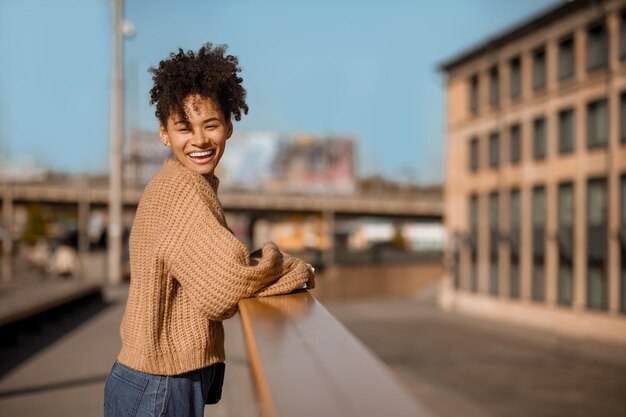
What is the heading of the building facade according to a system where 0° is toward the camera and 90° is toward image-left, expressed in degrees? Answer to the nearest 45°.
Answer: approximately 45°

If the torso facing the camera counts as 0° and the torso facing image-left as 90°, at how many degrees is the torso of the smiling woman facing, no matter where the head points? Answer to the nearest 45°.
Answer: approximately 270°

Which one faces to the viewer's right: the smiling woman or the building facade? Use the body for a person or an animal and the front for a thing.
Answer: the smiling woman

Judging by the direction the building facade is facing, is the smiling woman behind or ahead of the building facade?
ahead

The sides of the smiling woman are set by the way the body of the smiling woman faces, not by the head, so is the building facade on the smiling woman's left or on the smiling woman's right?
on the smiling woman's left

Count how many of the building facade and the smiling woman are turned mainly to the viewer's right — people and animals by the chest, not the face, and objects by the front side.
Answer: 1

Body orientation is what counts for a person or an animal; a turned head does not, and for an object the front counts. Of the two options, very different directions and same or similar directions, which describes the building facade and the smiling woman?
very different directions
